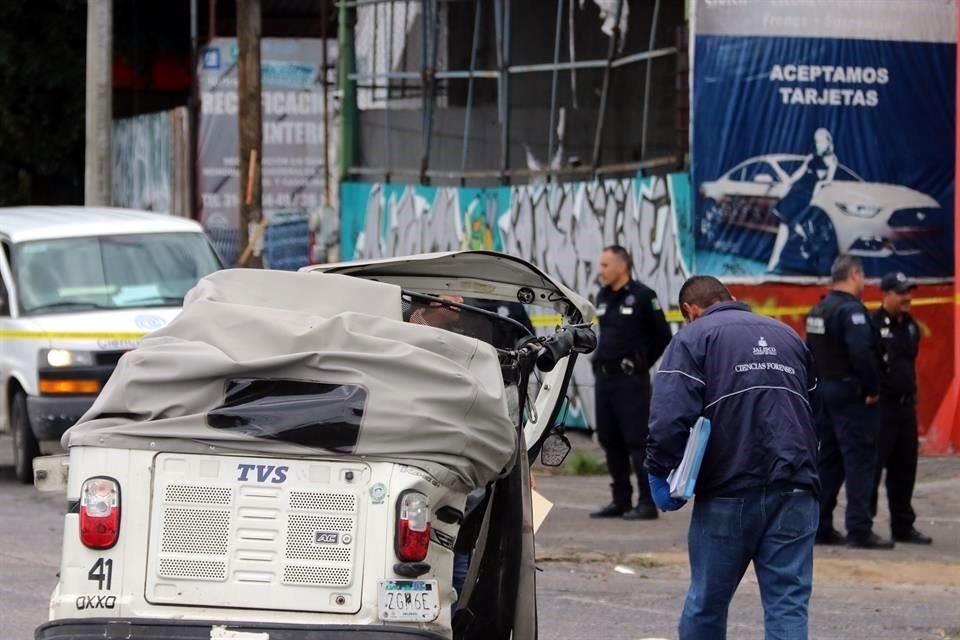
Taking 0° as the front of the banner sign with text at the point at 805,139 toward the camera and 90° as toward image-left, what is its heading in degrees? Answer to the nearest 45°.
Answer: approximately 0°

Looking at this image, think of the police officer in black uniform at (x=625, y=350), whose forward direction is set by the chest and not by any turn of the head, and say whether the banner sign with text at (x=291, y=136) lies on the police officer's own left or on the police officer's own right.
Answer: on the police officer's own right

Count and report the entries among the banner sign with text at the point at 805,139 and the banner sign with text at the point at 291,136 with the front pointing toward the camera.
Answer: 2

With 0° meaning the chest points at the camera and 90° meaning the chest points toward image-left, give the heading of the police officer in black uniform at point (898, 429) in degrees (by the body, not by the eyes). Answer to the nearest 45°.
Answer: approximately 315°

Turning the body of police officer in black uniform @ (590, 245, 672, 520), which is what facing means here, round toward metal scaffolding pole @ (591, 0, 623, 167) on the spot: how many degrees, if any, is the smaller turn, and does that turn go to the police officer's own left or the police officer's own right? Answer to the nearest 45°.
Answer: approximately 135° to the police officer's own right

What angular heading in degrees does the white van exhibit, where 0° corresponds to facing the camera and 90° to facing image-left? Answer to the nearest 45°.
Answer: approximately 315°

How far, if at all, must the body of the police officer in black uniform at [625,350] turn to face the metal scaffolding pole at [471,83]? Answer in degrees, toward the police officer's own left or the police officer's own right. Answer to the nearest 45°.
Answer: approximately 135° to the police officer's own right

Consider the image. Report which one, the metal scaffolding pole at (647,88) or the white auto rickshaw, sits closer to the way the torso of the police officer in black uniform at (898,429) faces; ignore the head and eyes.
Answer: the white auto rickshaw

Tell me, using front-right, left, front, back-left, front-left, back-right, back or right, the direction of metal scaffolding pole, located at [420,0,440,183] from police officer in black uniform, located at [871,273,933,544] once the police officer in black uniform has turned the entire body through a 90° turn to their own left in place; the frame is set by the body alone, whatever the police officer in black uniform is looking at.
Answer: left
